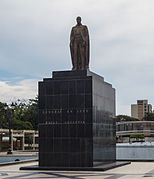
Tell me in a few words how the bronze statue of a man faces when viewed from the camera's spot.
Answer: facing the viewer
